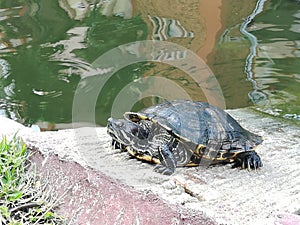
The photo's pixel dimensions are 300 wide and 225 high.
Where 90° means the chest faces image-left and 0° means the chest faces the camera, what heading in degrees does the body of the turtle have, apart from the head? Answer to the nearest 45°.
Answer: approximately 45°
